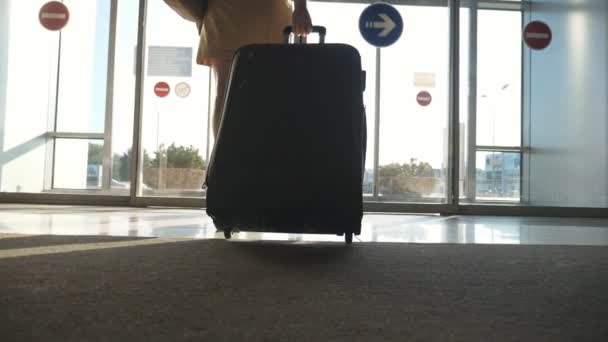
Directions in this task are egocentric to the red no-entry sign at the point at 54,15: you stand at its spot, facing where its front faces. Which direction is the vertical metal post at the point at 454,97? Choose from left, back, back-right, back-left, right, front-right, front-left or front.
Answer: front-left

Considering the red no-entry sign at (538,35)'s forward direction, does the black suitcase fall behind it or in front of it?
in front

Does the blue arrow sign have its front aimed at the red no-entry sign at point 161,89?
no

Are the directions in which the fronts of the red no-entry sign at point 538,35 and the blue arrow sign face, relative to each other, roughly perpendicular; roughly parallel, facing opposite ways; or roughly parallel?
roughly parallel

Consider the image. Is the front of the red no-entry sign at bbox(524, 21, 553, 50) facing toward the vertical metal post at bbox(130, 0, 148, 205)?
no

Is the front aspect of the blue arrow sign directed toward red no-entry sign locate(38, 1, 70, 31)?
no

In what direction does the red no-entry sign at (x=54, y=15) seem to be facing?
toward the camera

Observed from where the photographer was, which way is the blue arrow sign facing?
facing the viewer

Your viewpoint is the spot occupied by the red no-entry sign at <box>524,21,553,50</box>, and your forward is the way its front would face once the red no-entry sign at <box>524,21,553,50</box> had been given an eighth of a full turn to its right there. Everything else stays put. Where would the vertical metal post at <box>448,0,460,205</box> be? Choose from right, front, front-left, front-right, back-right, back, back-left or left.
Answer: front

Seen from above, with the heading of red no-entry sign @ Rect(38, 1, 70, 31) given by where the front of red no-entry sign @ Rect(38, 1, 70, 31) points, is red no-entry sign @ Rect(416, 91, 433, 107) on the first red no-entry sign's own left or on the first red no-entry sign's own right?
on the first red no-entry sign's own left

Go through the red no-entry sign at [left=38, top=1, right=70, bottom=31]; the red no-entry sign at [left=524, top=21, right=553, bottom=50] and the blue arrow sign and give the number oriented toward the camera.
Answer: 3
